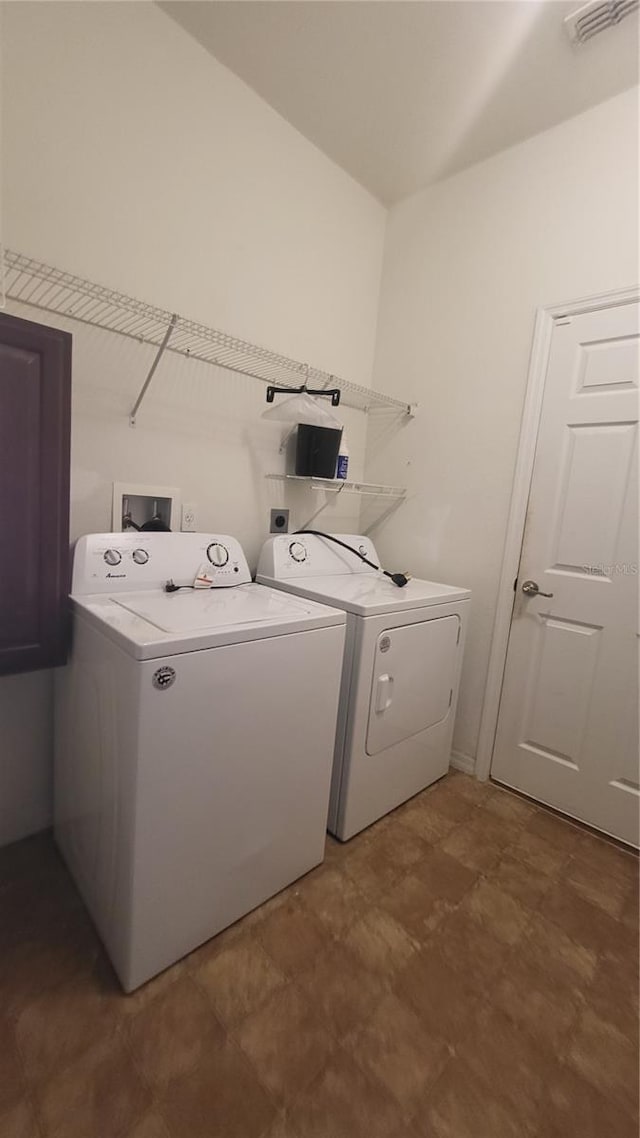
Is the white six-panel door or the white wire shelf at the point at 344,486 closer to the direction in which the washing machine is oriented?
the white six-panel door

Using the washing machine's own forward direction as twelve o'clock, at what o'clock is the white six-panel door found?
The white six-panel door is roughly at 10 o'clock from the washing machine.

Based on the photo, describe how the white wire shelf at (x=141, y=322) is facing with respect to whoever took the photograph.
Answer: facing the viewer and to the right of the viewer

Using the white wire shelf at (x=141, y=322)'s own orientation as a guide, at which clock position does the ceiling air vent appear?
The ceiling air vent is roughly at 11 o'clock from the white wire shelf.

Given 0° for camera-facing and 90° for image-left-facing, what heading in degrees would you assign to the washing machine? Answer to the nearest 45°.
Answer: approximately 315°

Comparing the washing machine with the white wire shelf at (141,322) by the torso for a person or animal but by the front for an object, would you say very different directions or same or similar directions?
same or similar directions

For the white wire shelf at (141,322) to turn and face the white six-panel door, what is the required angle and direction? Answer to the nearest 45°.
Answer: approximately 45° to its left

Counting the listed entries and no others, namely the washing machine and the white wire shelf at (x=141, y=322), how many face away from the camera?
0

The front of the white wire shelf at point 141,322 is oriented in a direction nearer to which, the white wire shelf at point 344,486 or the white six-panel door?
the white six-panel door
